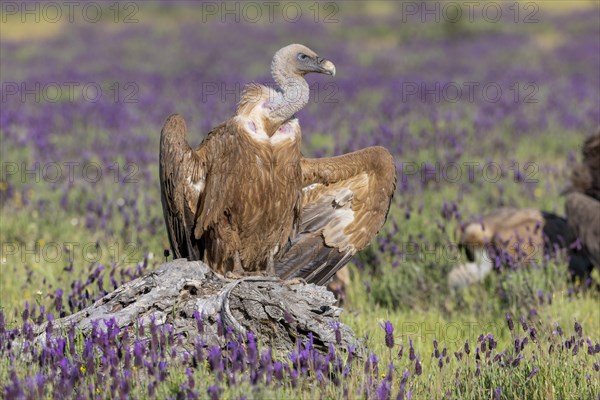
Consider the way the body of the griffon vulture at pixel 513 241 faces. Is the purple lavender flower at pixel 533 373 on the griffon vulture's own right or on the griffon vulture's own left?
on the griffon vulture's own left

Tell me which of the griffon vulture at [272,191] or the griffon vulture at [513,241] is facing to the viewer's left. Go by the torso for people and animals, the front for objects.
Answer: the griffon vulture at [513,241]

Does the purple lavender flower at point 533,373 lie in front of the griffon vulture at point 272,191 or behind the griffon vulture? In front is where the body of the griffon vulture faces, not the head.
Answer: in front

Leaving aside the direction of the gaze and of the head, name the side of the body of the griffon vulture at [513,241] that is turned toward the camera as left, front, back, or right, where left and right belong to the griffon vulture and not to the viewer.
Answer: left

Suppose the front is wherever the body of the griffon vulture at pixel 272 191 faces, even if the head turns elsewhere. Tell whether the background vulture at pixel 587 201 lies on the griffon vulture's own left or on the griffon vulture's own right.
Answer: on the griffon vulture's own left

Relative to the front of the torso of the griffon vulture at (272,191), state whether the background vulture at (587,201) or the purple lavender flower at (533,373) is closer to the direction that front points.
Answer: the purple lavender flower

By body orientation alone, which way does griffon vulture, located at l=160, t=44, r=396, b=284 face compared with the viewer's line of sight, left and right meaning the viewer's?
facing the viewer and to the right of the viewer

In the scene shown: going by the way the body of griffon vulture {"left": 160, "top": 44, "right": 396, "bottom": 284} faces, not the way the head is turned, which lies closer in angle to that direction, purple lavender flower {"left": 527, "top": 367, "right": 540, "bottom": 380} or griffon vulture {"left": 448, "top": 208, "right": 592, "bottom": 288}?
the purple lavender flower

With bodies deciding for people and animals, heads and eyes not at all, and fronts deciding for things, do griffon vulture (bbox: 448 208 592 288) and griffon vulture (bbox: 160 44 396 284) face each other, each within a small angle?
no

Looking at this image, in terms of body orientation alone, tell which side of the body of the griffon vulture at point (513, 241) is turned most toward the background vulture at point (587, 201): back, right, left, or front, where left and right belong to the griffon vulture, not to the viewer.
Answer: back

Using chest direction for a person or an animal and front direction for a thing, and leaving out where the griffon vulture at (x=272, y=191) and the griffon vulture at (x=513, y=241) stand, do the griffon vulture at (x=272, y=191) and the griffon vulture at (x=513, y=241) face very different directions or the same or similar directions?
very different directions

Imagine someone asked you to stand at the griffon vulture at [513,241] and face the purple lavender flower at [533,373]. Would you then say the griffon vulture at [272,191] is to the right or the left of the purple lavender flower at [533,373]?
right

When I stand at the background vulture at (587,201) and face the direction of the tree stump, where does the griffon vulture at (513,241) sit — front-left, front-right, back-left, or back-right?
front-right

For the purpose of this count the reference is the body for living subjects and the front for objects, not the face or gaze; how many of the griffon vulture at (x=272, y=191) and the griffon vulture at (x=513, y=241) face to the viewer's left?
1
